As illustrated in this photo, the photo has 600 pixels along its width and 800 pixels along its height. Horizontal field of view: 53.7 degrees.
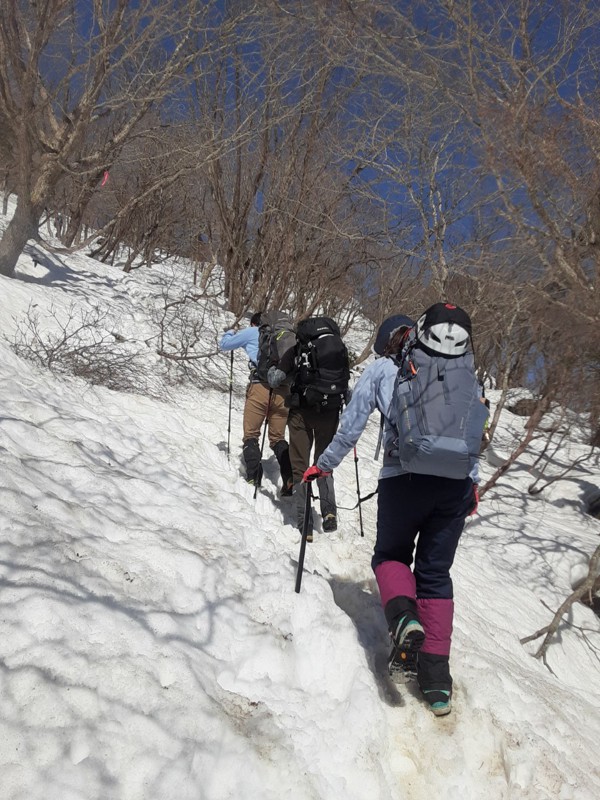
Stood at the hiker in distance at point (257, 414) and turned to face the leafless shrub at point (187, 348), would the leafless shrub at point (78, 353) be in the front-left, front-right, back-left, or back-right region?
front-left

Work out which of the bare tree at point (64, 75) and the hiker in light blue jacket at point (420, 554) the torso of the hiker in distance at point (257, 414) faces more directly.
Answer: the bare tree

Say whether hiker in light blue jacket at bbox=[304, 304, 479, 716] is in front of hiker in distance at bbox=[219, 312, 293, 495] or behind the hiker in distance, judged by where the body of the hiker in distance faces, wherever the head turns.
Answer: behind

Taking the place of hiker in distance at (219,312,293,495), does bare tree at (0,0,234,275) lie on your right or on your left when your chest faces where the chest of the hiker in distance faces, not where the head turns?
on your left

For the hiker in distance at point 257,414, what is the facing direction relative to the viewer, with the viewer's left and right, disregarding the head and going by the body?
facing away from the viewer

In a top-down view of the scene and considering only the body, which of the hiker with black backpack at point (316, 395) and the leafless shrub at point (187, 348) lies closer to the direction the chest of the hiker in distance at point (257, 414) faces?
the leafless shrub

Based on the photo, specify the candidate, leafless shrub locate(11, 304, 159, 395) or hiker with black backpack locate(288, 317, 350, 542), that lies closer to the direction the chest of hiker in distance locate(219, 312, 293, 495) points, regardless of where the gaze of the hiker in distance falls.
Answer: the leafless shrub

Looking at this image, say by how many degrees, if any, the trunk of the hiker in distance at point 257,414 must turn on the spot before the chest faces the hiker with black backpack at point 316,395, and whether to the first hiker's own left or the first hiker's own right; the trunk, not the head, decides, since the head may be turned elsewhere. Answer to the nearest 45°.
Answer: approximately 135° to the first hiker's own right

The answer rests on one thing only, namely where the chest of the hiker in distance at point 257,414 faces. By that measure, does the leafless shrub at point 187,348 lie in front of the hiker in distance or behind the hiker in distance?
in front
